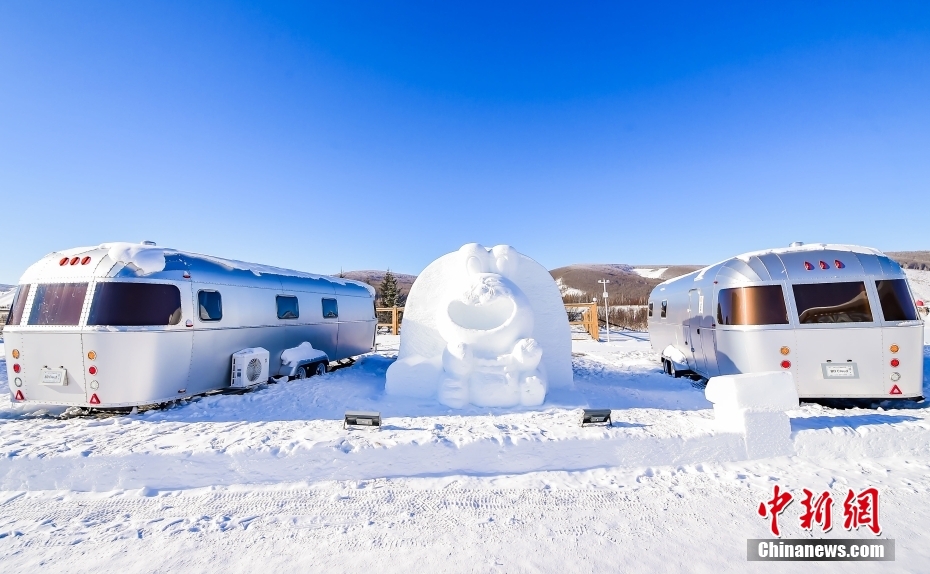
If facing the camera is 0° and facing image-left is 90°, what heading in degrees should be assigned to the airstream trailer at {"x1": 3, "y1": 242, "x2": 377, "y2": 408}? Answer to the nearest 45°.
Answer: approximately 225°

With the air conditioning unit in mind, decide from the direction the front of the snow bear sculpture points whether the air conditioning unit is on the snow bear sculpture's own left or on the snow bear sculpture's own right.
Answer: on the snow bear sculpture's own right

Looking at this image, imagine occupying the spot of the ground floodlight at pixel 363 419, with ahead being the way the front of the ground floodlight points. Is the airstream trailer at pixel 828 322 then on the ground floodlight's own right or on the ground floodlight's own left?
on the ground floodlight's own right

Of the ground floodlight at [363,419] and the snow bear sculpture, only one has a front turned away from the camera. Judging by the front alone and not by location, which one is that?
the ground floodlight

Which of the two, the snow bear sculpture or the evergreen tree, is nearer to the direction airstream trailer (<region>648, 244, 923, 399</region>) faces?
the evergreen tree

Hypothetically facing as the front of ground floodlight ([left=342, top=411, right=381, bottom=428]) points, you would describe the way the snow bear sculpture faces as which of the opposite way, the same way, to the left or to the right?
the opposite way

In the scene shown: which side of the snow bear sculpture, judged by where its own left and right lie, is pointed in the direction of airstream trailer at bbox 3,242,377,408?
right

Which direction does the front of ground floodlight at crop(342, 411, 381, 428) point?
away from the camera

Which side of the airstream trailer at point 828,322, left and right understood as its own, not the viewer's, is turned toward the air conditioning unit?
left

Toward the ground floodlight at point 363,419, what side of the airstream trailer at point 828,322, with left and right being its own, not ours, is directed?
left

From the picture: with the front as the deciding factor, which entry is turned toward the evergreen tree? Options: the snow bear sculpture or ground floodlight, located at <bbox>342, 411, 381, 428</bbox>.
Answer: the ground floodlight

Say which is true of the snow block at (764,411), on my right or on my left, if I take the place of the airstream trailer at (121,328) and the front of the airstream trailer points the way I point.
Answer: on my right
